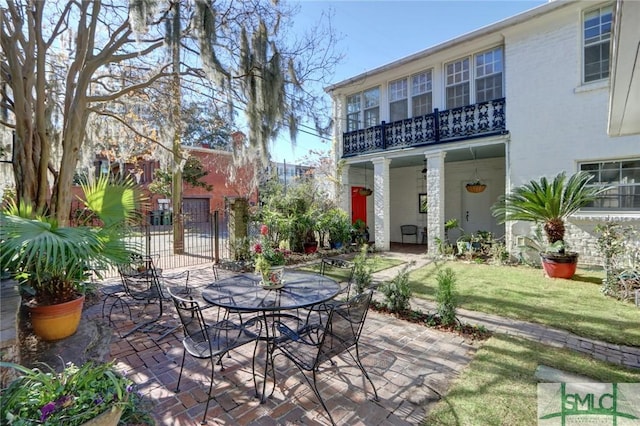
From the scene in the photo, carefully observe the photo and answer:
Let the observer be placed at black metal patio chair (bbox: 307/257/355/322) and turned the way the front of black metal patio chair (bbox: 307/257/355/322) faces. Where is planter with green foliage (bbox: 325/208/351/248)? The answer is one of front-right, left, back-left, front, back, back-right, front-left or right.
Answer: back-right

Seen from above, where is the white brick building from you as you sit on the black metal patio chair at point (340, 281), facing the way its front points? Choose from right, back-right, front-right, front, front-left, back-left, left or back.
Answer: back

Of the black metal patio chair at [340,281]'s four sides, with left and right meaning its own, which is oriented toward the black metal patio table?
front

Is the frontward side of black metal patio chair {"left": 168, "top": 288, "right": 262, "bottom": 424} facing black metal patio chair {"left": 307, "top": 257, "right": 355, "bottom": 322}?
yes

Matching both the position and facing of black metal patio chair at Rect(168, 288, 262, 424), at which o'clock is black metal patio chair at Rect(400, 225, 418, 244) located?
black metal patio chair at Rect(400, 225, 418, 244) is roughly at 12 o'clock from black metal patio chair at Rect(168, 288, 262, 424).

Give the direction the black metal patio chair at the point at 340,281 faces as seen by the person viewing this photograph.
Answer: facing the viewer and to the left of the viewer

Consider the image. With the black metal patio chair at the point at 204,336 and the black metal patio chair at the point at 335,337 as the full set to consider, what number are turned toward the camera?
0

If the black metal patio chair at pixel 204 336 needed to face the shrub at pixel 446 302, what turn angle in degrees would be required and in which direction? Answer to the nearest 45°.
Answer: approximately 45° to its right

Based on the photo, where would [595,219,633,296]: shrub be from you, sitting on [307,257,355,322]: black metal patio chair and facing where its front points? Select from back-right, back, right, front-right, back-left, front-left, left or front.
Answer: back-left

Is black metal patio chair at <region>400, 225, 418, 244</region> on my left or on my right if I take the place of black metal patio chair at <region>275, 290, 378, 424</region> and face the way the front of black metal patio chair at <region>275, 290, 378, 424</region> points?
on my right

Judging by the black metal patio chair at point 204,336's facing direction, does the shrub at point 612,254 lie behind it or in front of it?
in front

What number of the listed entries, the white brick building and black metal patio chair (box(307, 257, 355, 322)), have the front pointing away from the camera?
0

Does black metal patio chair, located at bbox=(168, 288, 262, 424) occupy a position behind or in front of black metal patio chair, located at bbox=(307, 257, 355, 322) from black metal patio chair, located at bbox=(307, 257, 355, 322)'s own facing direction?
in front

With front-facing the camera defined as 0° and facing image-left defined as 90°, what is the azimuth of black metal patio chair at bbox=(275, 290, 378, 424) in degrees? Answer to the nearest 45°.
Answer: approximately 135°

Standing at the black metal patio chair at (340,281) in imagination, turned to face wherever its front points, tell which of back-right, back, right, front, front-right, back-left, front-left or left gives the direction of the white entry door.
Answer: back

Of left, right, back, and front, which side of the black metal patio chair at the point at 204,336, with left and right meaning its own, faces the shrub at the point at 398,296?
front

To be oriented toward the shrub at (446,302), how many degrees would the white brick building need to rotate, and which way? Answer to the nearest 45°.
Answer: approximately 45° to its left

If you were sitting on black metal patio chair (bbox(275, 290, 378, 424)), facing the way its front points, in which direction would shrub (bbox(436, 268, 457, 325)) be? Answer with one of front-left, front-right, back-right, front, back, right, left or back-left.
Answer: right
